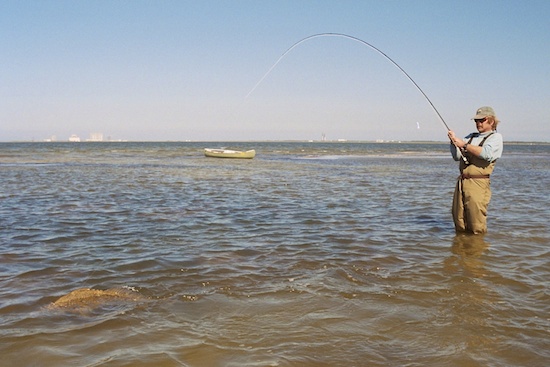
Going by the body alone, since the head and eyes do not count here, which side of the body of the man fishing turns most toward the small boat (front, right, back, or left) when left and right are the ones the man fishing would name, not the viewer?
right

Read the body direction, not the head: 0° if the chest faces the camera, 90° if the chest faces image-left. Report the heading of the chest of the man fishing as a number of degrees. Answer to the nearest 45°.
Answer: approximately 45°
